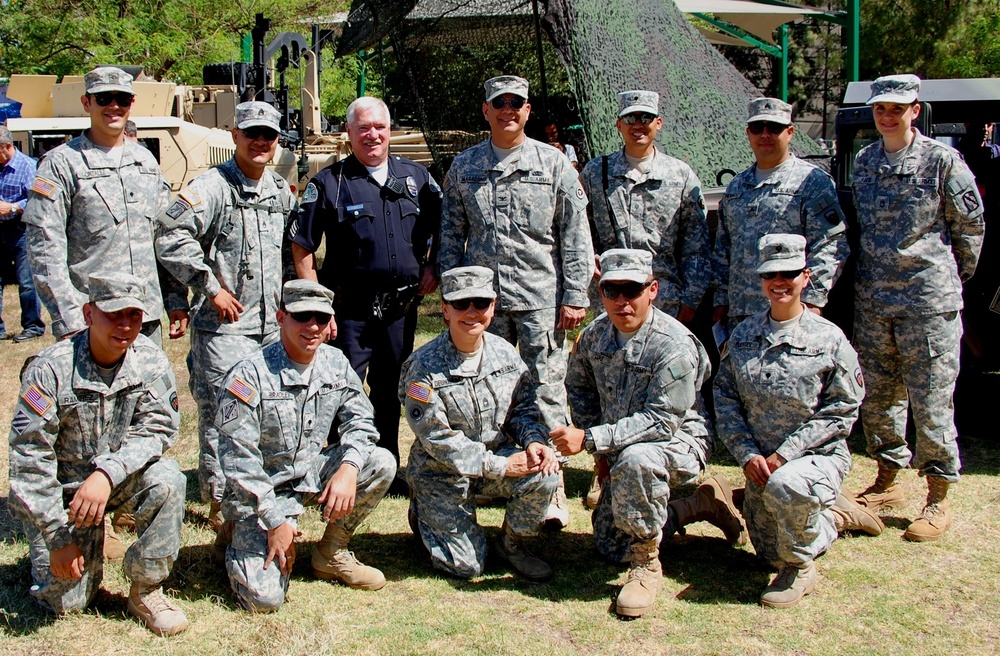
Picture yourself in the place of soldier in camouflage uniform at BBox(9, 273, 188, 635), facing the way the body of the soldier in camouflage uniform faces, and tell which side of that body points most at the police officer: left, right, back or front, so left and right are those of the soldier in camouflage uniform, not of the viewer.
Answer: left

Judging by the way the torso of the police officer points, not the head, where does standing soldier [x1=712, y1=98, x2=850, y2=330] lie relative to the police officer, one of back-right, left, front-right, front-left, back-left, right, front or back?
left

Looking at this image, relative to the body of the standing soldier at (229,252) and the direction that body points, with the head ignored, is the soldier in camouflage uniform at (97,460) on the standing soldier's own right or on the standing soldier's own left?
on the standing soldier's own right

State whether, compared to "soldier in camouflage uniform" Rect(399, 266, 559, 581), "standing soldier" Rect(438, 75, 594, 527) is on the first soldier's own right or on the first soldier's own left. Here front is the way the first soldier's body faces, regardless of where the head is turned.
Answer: on the first soldier's own left

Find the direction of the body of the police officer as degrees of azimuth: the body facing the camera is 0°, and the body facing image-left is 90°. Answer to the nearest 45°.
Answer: approximately 0°

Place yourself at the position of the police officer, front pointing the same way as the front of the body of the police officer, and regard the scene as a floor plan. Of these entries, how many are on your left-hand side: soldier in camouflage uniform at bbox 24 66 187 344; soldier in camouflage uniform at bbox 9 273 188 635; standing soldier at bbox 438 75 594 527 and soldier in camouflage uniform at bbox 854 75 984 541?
2

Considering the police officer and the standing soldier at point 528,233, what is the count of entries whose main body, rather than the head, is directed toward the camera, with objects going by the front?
2

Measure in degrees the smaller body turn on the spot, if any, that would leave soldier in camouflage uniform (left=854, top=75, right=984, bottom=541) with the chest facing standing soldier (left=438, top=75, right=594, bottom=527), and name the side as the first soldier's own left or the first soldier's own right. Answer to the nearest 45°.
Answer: approximately 45° to the first soldier's own right

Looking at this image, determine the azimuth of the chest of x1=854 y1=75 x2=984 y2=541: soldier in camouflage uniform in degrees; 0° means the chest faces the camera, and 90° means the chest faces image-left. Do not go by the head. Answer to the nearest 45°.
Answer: approximately 45°

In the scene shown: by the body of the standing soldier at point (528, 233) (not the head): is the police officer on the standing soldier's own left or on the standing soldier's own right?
on the standing soldier's own right

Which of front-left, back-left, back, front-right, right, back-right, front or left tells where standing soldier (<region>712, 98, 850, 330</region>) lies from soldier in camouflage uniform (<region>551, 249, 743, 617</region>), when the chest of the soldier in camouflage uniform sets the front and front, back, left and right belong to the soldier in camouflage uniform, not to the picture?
back

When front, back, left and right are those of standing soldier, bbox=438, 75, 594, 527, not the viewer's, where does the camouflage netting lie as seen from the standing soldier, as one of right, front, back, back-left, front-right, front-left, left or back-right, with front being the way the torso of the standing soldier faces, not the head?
back
